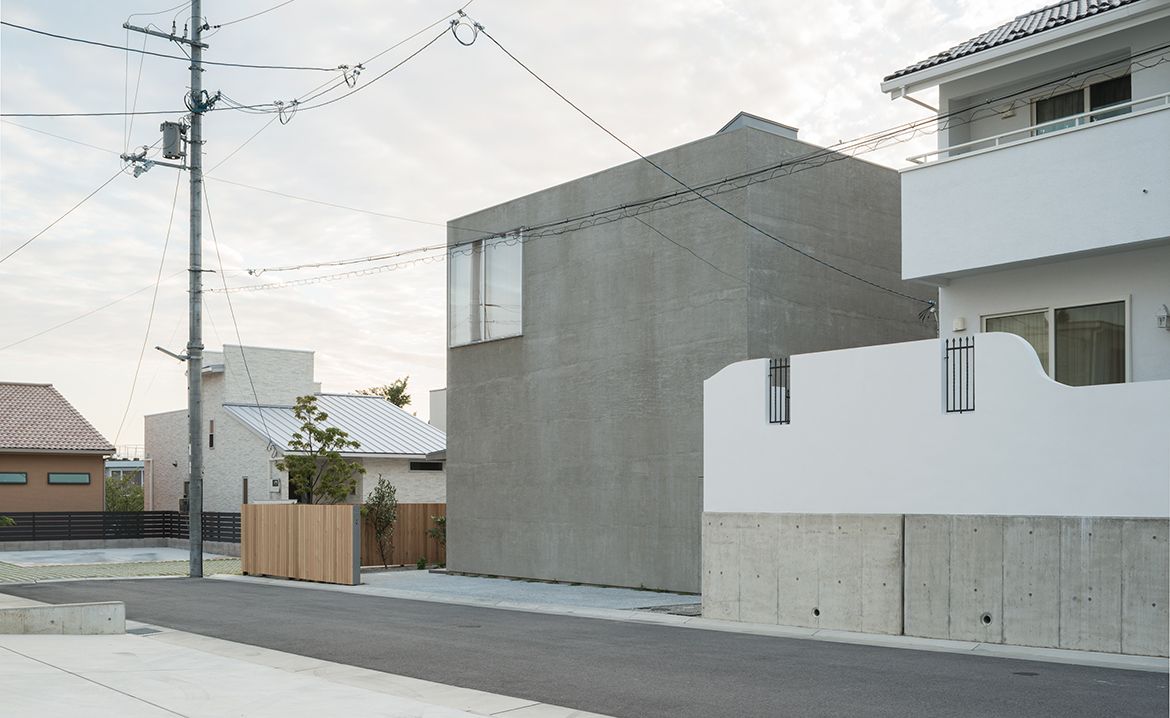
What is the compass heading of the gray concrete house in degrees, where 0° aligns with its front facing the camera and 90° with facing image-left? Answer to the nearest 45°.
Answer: approximately 45°

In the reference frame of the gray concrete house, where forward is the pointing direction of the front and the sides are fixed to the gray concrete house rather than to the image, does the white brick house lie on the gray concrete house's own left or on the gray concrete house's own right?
on the gray concrete house's own right

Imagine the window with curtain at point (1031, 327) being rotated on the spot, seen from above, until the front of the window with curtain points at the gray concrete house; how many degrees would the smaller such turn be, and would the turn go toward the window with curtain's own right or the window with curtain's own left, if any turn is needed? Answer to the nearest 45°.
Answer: approximately 90° to the window with curtain's own right

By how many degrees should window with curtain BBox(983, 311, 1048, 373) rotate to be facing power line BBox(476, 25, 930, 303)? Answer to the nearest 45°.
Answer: approximately 90° to its right

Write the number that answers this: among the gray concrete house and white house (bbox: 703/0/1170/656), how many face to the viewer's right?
0

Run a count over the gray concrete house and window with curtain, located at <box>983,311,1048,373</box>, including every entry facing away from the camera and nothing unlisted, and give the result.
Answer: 0

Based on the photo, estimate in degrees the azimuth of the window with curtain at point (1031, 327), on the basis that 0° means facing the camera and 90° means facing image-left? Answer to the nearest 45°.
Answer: approximately 45°

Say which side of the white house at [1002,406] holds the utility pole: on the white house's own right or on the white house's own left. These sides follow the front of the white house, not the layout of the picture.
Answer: on the white house's own right

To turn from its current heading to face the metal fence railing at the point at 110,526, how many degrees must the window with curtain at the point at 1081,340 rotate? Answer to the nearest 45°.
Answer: approximately 90° to its right
